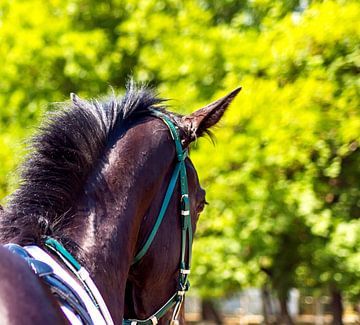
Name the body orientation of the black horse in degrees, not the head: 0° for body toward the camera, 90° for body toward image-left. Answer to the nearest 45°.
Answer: approximately 225°

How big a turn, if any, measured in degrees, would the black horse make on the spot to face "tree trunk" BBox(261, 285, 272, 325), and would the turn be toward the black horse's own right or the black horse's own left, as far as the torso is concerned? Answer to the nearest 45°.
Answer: approximately 45° to the black horse's own left

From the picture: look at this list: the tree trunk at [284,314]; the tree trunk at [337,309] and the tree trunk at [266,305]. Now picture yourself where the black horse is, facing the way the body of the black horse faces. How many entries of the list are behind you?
0

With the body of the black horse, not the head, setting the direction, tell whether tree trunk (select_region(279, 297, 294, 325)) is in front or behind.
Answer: in front
